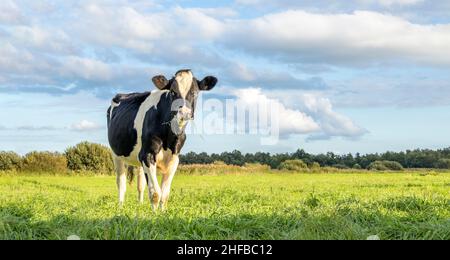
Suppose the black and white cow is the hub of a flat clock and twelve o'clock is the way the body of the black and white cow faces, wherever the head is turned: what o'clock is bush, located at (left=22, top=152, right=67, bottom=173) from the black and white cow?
The bush is roughly at 7 o'clock from the black and white cow.

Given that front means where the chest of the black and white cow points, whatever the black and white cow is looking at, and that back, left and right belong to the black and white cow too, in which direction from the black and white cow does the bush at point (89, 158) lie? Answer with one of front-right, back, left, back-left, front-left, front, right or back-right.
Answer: back-left

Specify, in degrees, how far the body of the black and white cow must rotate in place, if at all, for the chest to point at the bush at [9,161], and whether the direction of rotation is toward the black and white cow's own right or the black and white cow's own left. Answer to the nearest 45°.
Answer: approximately 135° to the black and white cow's own left

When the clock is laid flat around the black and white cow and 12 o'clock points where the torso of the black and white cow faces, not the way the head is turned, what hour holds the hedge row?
The hedge row is roughly at 7 o'clock from the black and white cow.

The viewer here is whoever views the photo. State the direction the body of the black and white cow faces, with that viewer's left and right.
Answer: facing the viewer and to the right of the viewer
